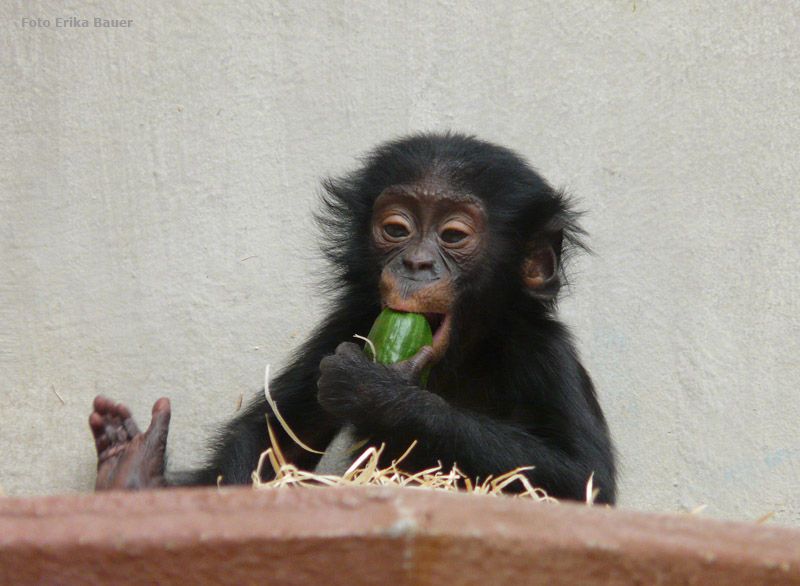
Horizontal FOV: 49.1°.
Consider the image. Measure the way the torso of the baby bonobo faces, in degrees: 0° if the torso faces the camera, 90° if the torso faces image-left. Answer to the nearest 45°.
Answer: approximately 45°
